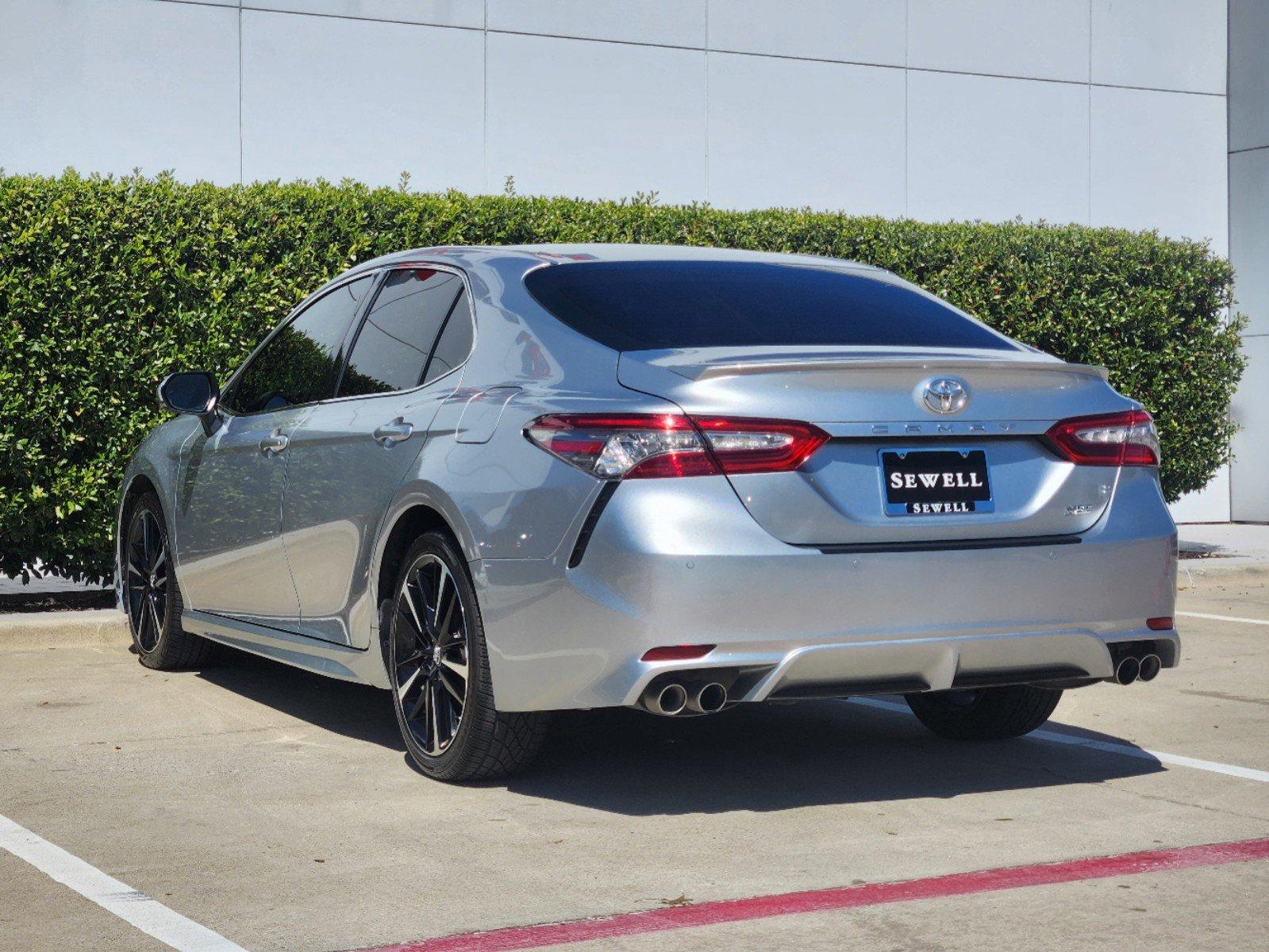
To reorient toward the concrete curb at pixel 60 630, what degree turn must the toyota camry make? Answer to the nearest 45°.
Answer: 0° — it already faces it

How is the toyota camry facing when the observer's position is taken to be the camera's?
facing away from the viewer and to the left of the viewer
